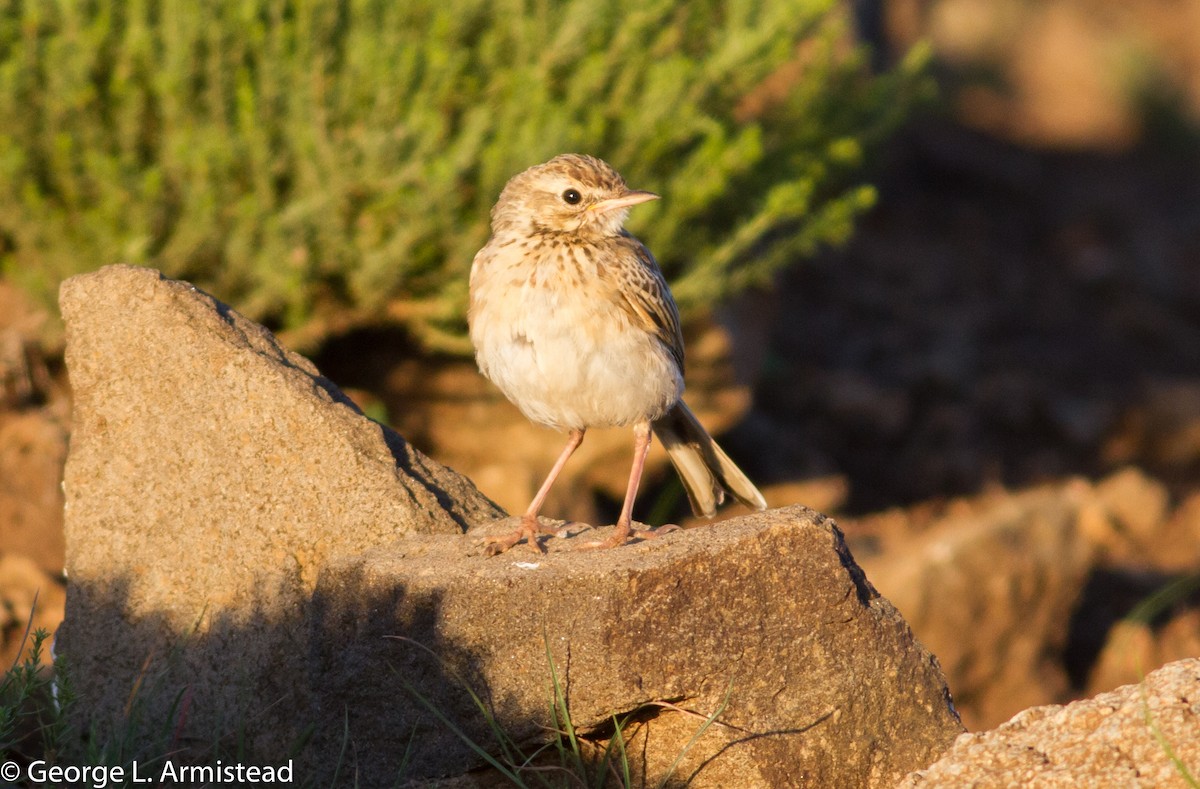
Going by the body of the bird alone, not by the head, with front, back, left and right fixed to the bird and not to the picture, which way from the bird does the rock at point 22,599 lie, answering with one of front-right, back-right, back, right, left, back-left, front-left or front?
front-right

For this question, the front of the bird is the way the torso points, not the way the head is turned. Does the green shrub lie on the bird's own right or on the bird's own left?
on the bird's own right

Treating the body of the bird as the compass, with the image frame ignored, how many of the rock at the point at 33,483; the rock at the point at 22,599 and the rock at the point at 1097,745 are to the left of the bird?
1

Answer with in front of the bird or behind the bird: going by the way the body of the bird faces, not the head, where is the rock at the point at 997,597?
behind

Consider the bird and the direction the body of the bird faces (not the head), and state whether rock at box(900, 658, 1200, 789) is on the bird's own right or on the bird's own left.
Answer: on the bird's own left

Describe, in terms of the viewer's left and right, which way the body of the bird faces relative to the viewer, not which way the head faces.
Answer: facing the viewer and to the left of the viewer
